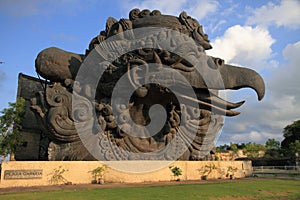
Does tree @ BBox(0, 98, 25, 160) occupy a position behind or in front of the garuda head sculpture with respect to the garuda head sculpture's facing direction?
behind

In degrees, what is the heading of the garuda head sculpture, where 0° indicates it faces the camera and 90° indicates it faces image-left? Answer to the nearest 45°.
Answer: approximately 270°

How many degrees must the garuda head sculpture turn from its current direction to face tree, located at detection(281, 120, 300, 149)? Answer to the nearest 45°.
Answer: approximately 45° to its left
